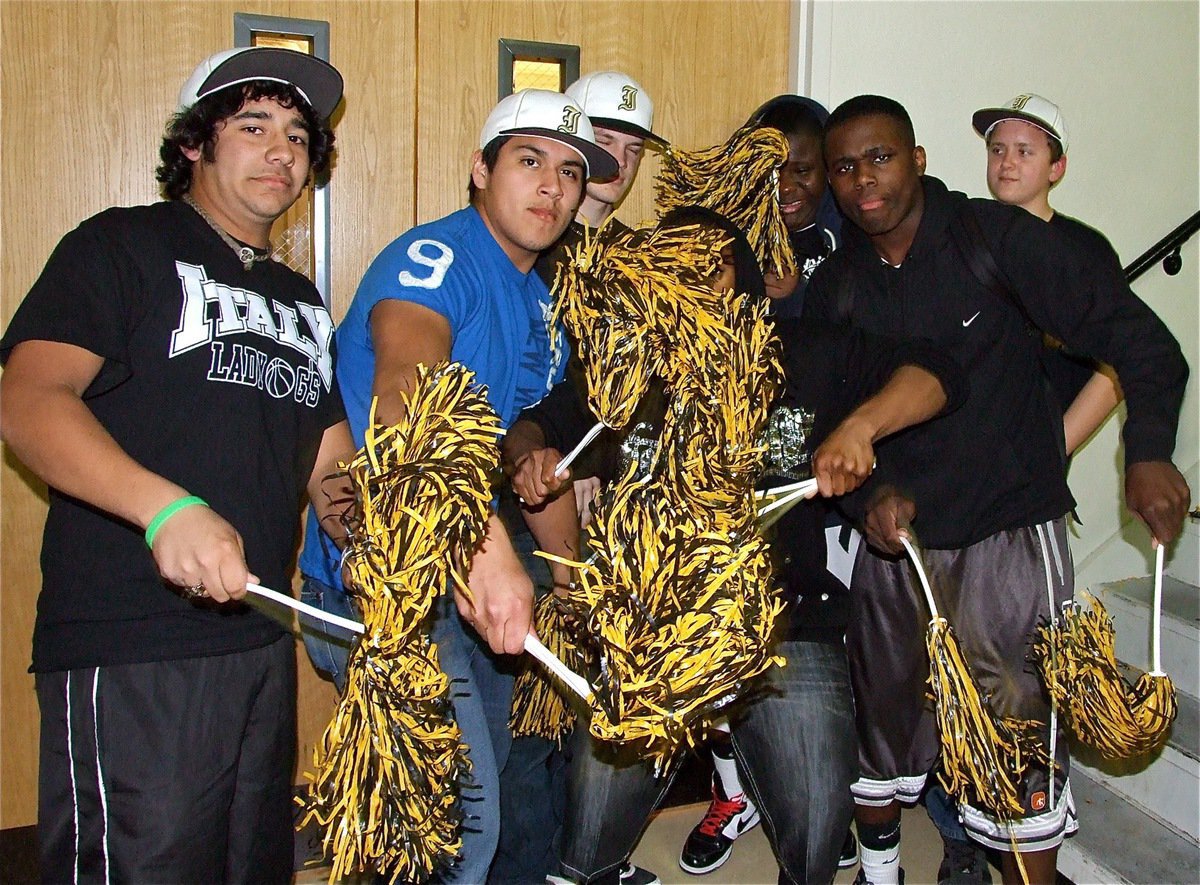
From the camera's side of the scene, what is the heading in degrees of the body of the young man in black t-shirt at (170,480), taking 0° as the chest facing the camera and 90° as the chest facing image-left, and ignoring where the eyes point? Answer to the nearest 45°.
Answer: approximately 315°

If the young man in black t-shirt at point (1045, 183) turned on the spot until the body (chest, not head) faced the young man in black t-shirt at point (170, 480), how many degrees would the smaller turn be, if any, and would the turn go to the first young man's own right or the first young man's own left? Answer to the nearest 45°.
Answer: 0° — they already face them

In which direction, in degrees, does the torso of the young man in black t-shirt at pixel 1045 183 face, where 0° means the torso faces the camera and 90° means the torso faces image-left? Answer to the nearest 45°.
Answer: approximately 45°
